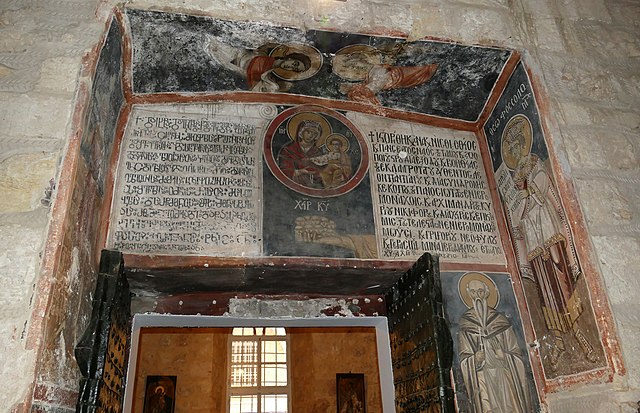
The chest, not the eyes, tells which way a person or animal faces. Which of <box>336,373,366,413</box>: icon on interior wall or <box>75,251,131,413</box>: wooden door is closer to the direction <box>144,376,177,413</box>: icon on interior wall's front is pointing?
the wooden door

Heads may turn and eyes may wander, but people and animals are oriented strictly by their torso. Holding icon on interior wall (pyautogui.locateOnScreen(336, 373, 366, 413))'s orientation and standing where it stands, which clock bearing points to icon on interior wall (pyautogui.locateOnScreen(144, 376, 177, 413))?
icon on interior wall (pyautogui.locateOnScreen(144, 376, 177, 413)) is roughly at 3 o'clock from icon on interior wall (pyautogui.locateOnScreen(336, 373, 366, 413)).

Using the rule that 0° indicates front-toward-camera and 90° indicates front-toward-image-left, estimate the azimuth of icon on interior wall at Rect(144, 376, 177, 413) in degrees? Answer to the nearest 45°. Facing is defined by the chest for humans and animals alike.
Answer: approximately 0°

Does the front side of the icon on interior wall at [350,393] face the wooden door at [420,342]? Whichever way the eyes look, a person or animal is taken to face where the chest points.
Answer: yes

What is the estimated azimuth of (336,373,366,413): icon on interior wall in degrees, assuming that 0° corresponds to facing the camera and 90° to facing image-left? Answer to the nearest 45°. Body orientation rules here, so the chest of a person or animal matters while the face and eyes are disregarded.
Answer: approximately 0°

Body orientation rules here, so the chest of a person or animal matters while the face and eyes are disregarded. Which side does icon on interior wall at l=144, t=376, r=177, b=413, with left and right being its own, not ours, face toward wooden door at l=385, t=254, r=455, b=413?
front

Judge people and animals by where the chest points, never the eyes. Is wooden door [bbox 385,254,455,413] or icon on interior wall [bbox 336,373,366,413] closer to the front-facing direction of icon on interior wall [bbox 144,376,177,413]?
the wooden door

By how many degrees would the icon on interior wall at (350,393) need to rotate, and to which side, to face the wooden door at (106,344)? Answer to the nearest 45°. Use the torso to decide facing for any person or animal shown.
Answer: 0° — it already faces it

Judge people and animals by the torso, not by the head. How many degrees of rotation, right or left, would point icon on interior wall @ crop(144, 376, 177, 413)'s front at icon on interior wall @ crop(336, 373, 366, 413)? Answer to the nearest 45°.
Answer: approximately 90° to its left
